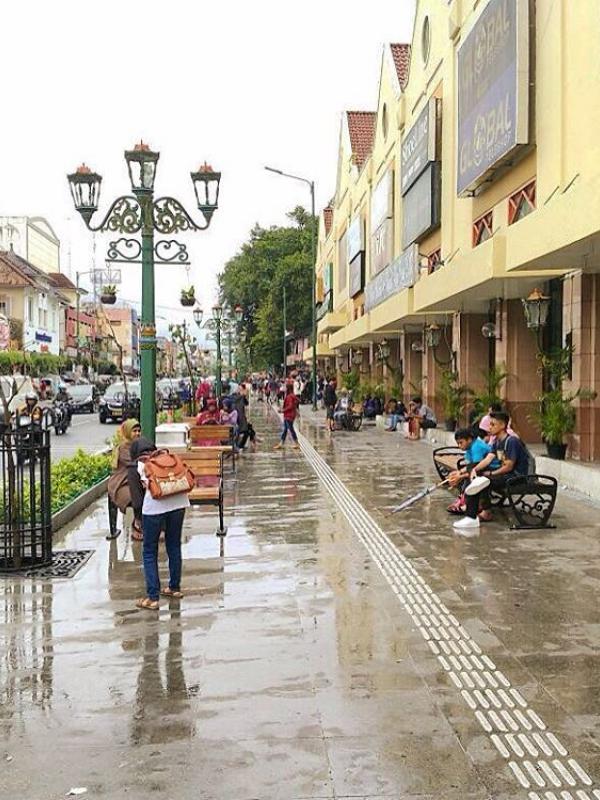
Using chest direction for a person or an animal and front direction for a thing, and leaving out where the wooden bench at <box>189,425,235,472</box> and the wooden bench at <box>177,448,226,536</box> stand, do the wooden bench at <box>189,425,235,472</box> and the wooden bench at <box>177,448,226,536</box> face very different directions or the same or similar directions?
same or similar directions

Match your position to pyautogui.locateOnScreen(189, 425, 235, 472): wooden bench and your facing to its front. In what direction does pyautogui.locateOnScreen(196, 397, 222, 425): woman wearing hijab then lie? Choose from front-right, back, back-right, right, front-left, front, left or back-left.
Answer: back

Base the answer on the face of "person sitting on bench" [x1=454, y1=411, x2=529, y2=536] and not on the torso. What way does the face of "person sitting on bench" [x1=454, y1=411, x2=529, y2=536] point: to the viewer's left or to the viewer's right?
to the viewer's left

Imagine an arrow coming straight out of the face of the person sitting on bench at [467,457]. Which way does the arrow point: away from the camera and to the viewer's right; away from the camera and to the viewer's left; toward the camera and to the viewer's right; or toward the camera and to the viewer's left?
toward the camera and to the viewer's left

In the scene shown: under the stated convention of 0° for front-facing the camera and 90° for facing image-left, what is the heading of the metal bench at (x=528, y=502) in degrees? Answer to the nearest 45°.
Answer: approximately 45°

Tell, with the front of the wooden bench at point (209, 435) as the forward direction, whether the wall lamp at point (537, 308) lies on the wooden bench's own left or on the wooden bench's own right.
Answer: on the wooden bench's own left

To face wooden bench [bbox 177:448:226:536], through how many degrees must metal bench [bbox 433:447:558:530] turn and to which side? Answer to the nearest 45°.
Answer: approximately 45° to its right

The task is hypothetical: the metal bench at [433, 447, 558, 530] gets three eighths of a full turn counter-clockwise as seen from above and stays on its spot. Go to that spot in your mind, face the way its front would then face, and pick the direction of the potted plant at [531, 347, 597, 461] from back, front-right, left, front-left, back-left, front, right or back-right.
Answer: left
